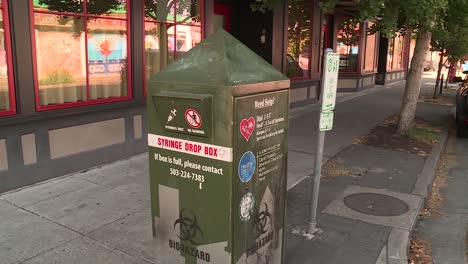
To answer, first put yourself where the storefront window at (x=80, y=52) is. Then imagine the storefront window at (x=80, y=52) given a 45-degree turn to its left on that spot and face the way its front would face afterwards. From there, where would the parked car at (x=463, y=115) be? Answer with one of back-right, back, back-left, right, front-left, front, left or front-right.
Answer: front

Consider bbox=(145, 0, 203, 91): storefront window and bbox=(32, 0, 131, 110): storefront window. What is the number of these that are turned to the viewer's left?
0

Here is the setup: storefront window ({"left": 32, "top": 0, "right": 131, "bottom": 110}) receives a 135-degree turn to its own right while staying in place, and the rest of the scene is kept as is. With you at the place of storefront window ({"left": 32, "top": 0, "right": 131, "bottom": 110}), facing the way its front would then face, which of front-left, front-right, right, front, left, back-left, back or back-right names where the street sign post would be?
back-left

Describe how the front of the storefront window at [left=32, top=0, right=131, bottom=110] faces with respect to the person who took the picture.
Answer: facing the viewer and to the right of the viewer

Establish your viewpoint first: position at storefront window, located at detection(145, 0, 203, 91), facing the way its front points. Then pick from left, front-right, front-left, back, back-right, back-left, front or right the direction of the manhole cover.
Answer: front

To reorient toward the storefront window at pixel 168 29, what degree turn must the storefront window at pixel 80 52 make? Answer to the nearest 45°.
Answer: approximately 90° to its left

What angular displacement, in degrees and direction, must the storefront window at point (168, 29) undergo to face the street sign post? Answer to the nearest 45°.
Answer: approximately 45° to its right

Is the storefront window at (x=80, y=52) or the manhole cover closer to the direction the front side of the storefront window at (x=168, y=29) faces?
the manhole cover

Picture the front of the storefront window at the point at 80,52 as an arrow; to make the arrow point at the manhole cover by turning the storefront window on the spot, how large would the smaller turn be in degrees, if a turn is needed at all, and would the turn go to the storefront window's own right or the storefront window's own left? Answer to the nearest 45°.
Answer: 0° — it already faces it

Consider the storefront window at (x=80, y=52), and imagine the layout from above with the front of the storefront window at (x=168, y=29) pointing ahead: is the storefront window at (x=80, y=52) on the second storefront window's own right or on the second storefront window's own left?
on the second storefront window's own right

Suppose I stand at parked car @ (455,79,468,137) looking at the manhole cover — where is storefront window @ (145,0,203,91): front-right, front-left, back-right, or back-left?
front-right
